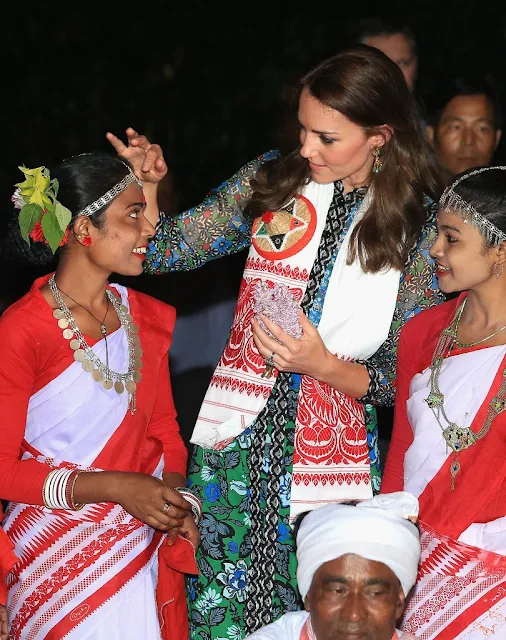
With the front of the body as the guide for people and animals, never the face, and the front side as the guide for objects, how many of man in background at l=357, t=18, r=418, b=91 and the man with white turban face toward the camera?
2

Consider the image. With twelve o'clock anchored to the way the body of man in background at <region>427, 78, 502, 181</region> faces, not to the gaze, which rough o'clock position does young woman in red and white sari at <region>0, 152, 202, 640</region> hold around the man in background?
The young woman in red and white sari is roughly at 1 o'clock from the man in background.

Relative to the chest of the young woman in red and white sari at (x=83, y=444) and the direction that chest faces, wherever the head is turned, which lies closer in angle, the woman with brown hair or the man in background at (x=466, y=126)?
the woman with brown hair

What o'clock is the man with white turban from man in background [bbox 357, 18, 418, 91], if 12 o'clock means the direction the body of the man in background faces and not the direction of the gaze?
The man with white turban is roughly at 12 o'clock from the man in background.

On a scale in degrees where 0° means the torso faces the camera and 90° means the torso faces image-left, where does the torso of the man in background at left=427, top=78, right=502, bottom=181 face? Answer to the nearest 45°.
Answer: approximately 0°

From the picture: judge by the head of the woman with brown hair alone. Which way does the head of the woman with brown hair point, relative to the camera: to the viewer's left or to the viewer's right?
to the viewer's left

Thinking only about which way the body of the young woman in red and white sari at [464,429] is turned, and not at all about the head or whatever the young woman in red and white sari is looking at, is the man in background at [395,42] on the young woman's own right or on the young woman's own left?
on the young woman's own right

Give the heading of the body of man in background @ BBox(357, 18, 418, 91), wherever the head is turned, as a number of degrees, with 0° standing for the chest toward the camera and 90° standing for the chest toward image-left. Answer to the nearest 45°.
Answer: approximately 0°

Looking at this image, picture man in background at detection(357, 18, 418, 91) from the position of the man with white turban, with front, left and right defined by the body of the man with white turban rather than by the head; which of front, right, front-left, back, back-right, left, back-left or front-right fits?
back

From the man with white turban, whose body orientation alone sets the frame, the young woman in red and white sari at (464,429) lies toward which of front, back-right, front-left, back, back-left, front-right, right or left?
back-left
